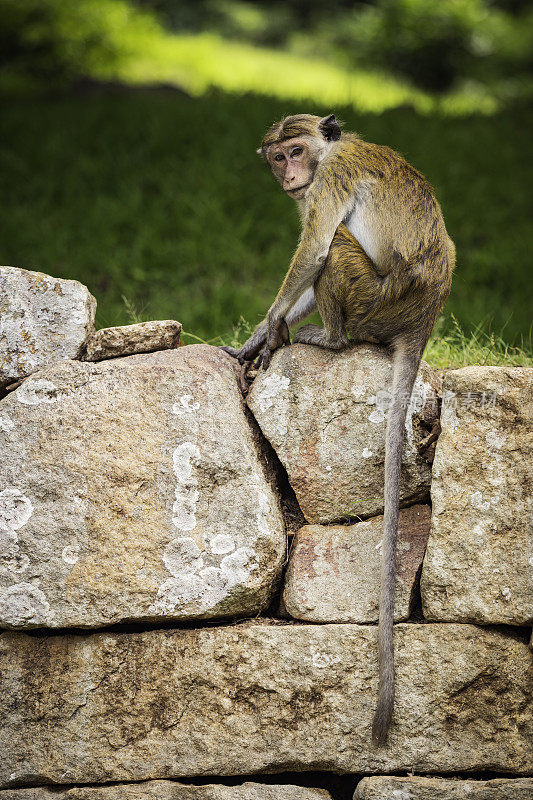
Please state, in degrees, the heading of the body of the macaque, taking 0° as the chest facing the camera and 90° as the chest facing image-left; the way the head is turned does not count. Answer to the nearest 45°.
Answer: approximately 90°

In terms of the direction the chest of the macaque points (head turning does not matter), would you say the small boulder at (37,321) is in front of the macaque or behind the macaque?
in front

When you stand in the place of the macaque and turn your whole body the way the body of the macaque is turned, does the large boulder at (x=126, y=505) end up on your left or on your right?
on your left
